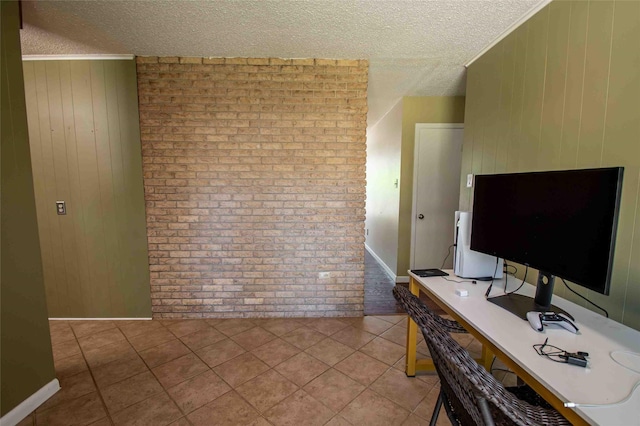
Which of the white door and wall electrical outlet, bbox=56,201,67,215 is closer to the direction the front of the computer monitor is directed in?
the wall electrical outlet

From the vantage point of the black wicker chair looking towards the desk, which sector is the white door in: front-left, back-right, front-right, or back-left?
front-left

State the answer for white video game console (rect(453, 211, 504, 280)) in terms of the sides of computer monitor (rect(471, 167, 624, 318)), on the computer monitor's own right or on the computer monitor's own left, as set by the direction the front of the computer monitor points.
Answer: on the computer monitor's own right

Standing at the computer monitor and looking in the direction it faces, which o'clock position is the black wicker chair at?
The black wicker chair is roughly at 11 o'clock from the computer monitor.

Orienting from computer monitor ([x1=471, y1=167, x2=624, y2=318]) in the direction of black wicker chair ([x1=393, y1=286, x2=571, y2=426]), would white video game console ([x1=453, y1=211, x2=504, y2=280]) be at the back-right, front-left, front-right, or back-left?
back-right

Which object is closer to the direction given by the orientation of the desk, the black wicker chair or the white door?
the black wicker chair

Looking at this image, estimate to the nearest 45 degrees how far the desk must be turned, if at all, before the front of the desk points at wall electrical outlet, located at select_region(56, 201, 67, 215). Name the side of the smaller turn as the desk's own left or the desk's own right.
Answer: approximately 45° to the desk's own right

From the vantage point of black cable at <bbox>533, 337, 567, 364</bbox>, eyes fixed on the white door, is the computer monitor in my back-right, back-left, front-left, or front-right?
front-right

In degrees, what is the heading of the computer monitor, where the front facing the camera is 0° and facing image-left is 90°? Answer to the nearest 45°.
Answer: approximately 45°

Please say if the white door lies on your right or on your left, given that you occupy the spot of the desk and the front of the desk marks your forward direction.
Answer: on your right

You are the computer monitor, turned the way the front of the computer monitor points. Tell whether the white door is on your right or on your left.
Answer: on your right
